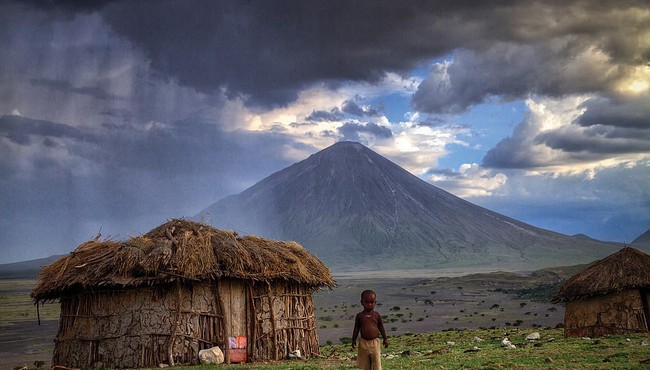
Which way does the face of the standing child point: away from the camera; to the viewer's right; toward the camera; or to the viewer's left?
toward the camera

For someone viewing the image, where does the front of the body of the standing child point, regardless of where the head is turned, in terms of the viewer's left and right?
facing the viewer
